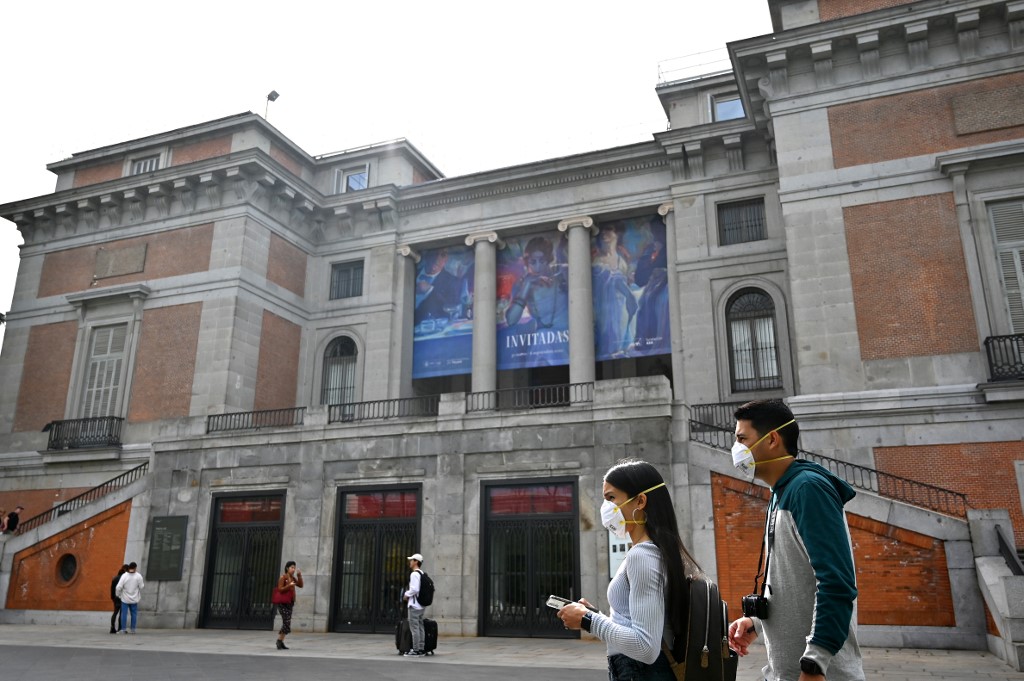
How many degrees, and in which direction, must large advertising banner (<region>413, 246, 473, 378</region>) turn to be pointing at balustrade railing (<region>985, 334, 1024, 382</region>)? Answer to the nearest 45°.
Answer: approximately 45° to its left

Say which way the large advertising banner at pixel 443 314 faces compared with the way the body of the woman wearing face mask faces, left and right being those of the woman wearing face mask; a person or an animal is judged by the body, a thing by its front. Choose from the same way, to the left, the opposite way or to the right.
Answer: to the left

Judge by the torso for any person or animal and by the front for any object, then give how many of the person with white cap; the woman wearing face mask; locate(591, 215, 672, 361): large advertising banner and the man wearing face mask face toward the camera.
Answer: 1

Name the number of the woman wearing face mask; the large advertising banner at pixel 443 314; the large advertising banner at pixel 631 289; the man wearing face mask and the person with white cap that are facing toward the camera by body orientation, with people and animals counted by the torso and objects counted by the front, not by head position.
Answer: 2

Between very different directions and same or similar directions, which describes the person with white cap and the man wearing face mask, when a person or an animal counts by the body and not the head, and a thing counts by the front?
same or similar directions

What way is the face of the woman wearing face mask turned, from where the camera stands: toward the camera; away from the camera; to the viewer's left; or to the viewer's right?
to the viewer's left

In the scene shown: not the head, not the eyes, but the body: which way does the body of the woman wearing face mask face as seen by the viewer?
to the viewer's left

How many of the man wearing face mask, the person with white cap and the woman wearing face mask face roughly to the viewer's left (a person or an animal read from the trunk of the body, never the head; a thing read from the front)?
3

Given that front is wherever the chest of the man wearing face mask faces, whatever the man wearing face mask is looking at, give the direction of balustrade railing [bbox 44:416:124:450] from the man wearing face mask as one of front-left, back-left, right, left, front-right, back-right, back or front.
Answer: front-right

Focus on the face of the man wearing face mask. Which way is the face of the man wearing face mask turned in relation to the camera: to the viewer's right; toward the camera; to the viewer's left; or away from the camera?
to the viewer's left

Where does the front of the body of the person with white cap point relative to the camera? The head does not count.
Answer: to the viewer's left

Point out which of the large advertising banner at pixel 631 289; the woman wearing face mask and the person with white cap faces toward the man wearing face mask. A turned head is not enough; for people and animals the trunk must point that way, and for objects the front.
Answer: the large advertising banner

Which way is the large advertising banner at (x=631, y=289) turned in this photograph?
toward the camera

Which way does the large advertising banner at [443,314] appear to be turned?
toward the camera

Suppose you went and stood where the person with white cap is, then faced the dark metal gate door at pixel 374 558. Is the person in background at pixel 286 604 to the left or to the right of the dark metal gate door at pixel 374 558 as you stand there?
left
